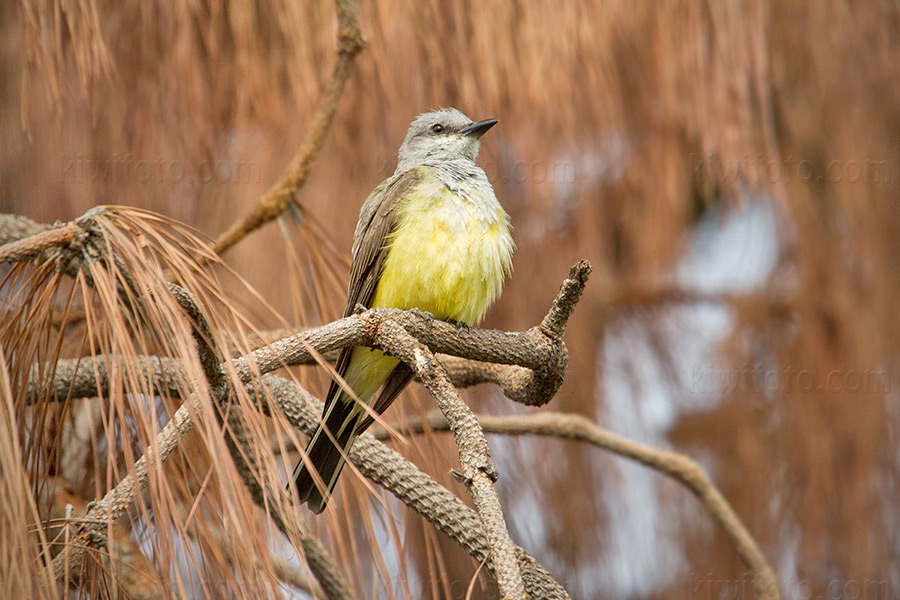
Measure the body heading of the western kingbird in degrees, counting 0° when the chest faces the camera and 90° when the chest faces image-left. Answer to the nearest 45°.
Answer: approximately 315°

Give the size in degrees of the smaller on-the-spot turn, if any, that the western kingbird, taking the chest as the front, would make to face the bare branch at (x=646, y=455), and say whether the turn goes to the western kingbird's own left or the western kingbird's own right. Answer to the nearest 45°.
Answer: approximately 90° to the western kingbird's own left

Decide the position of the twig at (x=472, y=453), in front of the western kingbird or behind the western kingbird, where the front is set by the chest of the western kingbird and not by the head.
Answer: in front

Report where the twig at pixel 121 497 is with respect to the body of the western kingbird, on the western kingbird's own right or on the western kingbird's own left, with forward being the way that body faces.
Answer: on the western kingbird's own right
